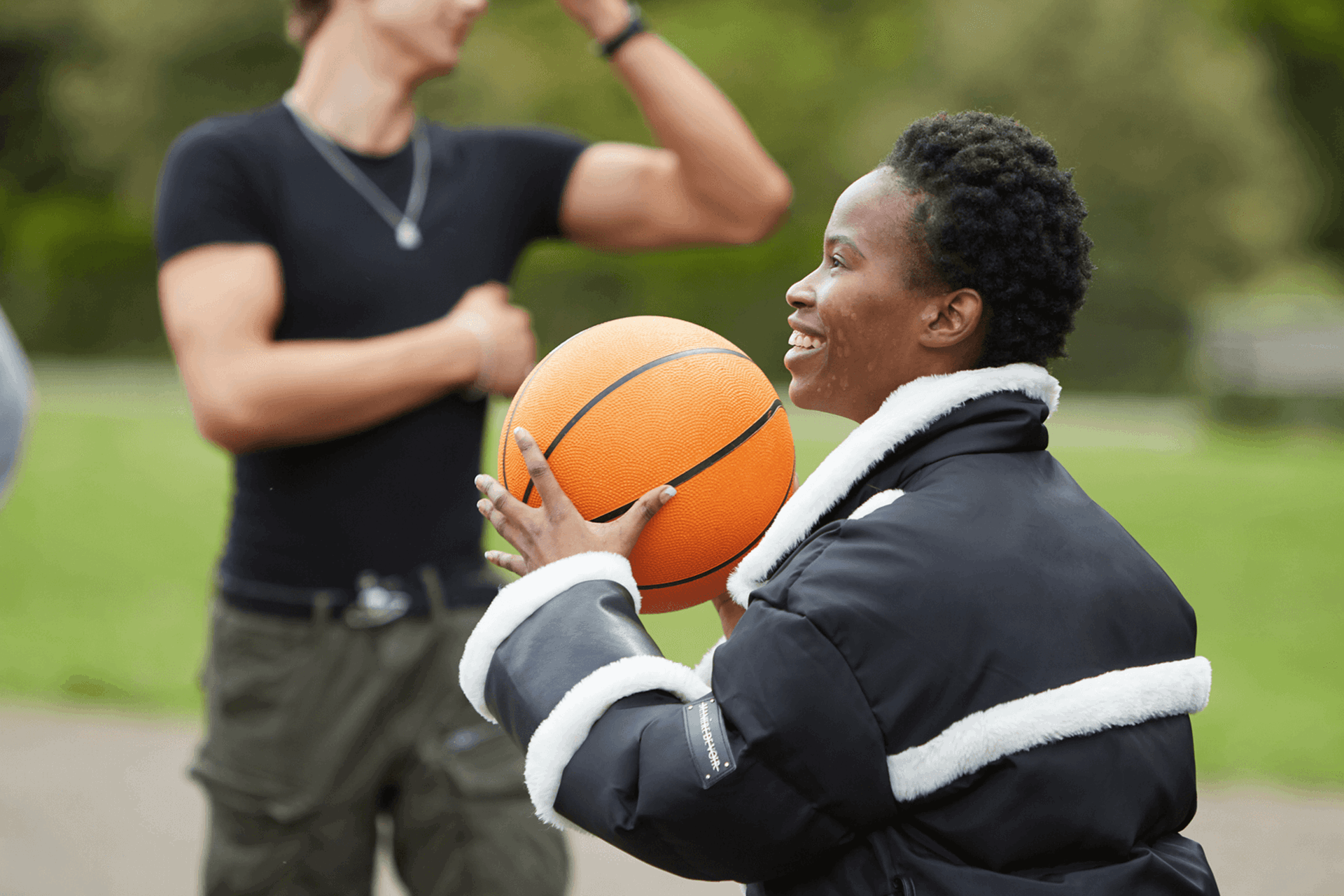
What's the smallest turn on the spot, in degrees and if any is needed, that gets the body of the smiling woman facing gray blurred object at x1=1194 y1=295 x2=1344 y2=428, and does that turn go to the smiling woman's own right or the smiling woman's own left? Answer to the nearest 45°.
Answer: approximately 45° to the smiling woman's own right

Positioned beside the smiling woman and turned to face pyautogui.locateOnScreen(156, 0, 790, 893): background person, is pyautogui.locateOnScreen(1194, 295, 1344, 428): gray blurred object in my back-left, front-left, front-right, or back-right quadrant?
front-right

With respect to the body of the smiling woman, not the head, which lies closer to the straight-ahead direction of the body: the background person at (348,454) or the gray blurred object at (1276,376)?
the background person

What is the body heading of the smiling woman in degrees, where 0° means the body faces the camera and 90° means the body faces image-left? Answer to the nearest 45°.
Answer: approximately 135°

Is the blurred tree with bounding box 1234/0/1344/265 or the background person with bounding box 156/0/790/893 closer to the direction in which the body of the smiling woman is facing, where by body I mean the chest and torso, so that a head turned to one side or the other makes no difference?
the background person

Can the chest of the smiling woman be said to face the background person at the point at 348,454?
yes

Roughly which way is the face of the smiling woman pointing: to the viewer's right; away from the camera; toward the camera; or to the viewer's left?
to the viewer's left

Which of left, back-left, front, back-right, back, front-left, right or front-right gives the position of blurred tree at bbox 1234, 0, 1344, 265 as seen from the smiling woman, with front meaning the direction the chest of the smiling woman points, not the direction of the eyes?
front-right
